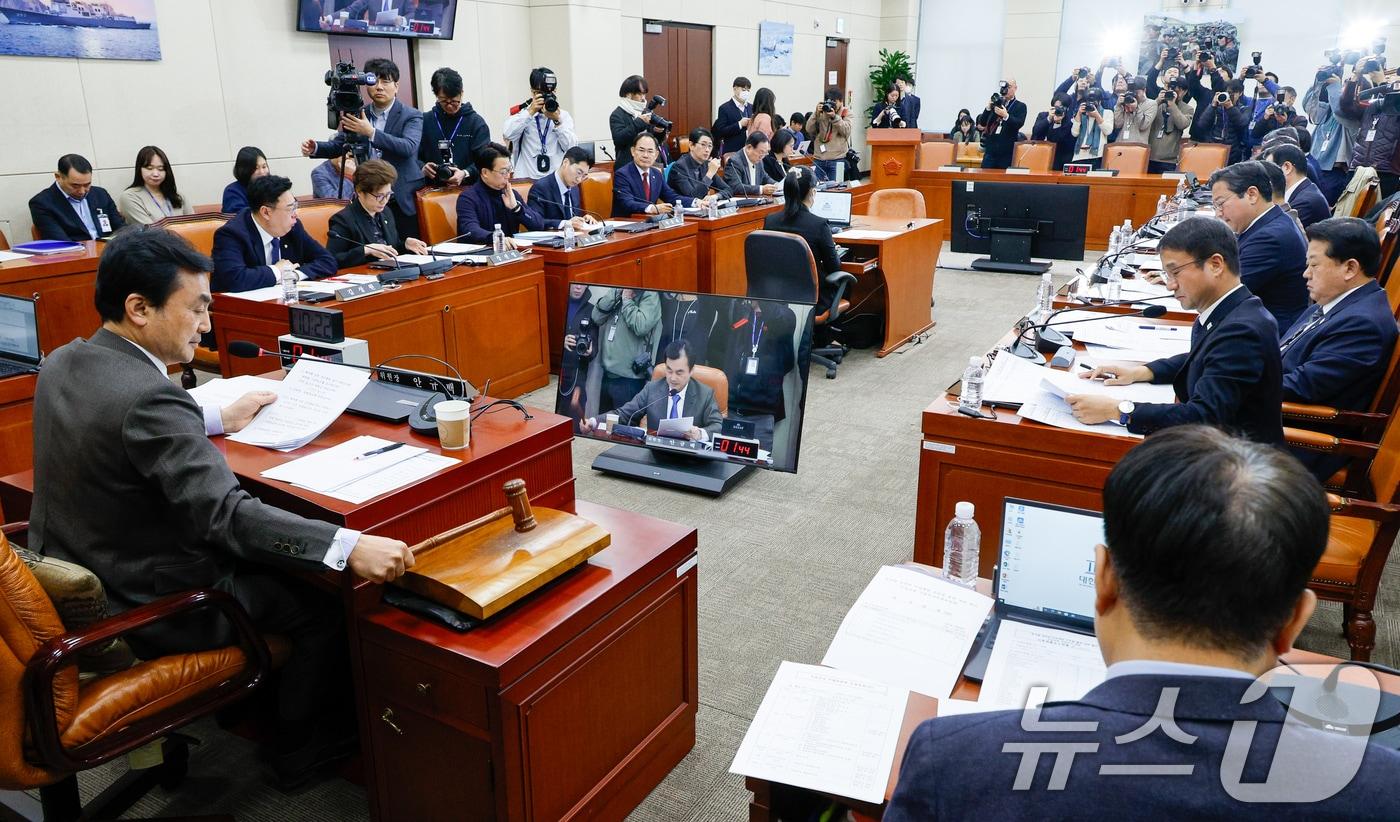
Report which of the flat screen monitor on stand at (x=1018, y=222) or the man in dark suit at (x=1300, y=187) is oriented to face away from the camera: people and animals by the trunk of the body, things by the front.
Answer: the flat screen monitor on stand

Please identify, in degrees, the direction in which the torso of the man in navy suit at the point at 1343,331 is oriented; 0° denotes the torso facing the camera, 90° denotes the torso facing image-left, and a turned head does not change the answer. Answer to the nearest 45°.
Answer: approximately 90°

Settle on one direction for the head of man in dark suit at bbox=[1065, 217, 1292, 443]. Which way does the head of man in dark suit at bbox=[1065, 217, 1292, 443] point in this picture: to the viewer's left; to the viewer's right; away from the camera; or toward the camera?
to the viewer's left

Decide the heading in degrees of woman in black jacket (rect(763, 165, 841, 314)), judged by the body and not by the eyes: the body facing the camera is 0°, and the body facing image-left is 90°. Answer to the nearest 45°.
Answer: approximately 225°

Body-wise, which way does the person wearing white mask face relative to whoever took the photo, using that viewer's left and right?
facing the viewer and to the right of the viewer

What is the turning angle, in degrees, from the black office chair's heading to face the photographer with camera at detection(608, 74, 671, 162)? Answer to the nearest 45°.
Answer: approximately 90° to its left

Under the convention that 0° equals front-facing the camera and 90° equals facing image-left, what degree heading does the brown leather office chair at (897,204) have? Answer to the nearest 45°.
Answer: approximately 0°

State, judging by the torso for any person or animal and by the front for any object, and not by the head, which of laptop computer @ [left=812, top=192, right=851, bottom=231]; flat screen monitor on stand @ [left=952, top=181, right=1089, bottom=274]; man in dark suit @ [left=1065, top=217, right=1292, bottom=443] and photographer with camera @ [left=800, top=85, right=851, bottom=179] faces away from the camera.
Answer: the flat screen monitor on stand

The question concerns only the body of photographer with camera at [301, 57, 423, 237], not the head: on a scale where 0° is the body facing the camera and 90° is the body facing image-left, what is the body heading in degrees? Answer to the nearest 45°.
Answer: approximately 45°

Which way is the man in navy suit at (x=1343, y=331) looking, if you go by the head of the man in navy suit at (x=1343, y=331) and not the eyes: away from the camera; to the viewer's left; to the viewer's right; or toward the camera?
to the viewer's left

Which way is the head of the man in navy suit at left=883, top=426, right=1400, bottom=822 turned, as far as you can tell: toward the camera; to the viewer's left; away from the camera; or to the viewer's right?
away from the camera

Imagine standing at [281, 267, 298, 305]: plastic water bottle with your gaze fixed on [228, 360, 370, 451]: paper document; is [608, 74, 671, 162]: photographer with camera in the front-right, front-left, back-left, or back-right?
back-left

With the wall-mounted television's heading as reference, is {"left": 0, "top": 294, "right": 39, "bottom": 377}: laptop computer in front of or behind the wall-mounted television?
in front

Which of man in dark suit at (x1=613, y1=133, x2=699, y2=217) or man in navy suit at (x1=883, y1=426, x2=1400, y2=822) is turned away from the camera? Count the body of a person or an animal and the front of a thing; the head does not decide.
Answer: the man in navy suit
